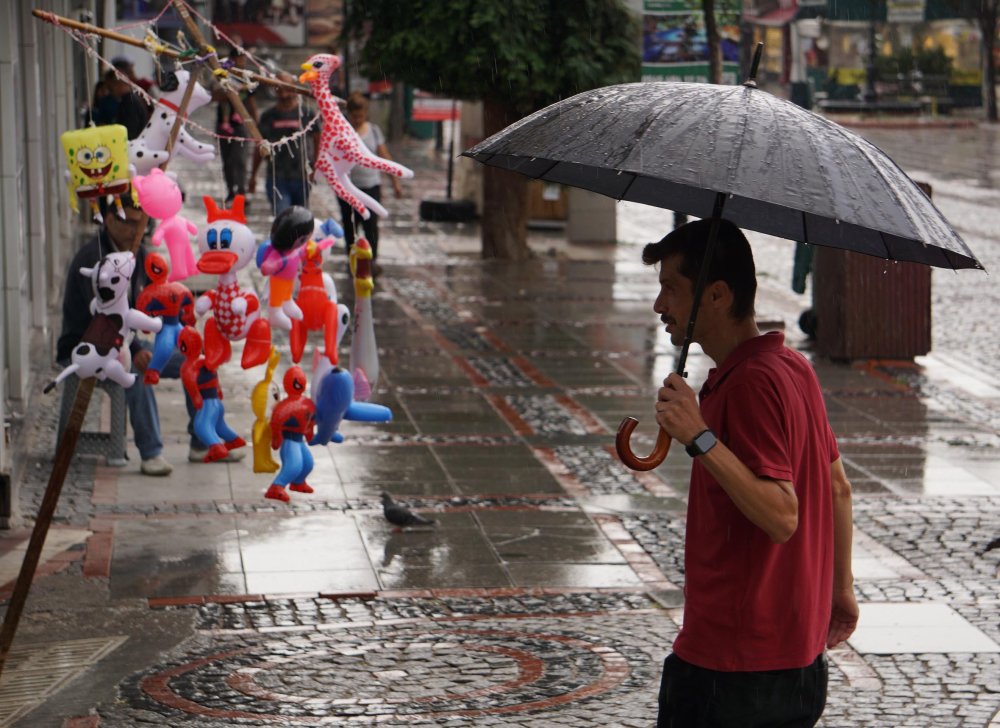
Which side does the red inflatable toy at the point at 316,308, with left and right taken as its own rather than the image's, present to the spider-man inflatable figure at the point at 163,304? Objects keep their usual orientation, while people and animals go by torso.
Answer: right

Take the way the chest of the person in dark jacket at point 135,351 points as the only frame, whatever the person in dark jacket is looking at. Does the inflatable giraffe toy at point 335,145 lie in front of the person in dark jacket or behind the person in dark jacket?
in front

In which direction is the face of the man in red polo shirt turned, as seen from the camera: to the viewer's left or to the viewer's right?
to the viewer's left

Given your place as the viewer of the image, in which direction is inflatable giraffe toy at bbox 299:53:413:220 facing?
facing to the left of the viewer

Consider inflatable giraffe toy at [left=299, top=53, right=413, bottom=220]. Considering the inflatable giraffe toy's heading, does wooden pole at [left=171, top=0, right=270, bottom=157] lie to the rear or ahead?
ahead

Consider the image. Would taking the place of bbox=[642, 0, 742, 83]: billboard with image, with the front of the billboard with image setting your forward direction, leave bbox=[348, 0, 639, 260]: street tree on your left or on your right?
on your right

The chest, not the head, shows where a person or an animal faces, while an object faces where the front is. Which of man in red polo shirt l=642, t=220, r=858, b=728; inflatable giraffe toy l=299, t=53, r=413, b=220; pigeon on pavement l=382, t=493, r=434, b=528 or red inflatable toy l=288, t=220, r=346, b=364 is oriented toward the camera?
the red inflatable toy

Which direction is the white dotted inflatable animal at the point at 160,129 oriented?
to the viewer's right

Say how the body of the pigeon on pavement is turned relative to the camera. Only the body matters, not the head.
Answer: to the viewer's left

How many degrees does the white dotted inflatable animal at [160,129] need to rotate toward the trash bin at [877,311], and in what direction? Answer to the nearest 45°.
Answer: approximately 45° to its left
